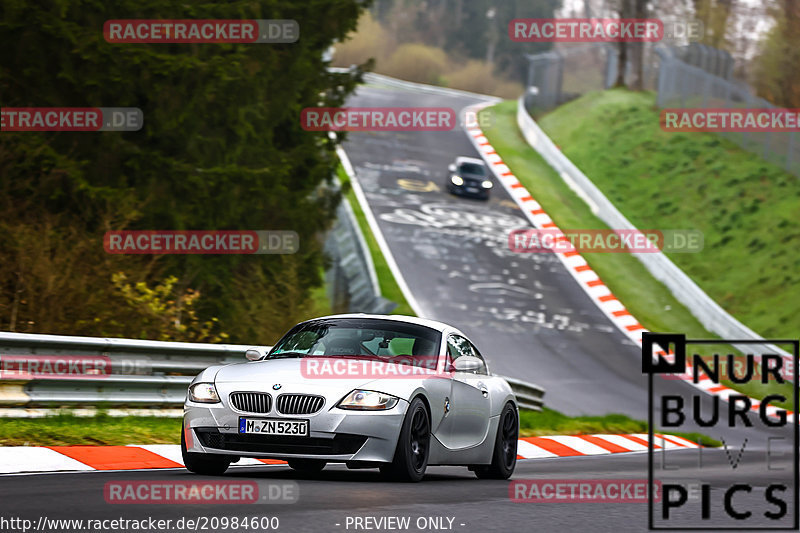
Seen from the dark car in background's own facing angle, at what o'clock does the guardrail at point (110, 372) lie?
The guardrail is roughly at 12 o'clock from the dark car in background.

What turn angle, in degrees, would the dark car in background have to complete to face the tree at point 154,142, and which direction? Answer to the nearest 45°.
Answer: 0° — it already faces it

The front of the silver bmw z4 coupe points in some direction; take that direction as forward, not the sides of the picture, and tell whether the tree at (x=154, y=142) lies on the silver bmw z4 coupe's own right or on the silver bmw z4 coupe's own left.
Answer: on the silver bmw z4 coupe's own right

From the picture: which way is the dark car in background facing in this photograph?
toward the camera

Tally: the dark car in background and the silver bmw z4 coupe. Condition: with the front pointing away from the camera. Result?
0

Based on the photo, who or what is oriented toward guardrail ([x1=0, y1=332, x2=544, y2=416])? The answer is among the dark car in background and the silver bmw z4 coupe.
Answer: the dark car in background

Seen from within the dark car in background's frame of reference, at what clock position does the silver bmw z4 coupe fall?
The silver bmw z4 coupe is roughly at 12 o'clock from the dark car in background.

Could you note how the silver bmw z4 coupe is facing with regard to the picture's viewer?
facing the viewer and to the left of the viewer

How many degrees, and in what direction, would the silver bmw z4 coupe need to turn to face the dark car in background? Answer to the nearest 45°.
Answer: approximately 135° to its right

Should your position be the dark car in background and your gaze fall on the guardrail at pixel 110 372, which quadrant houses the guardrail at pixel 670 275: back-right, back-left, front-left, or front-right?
front-left
